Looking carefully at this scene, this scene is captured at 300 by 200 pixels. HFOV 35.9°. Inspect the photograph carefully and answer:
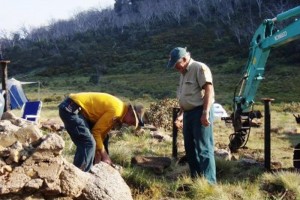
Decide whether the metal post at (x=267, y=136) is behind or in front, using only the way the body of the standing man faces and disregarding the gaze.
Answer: behind

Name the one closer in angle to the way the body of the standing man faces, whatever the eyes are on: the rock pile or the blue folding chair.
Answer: the rock pile

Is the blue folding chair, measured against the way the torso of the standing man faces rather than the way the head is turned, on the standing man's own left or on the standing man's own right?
on the standing man's own right

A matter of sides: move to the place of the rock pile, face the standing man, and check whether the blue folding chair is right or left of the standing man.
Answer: left

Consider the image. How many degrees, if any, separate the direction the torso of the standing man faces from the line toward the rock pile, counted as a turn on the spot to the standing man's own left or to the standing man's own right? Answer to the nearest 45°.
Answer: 0° — they already face it
